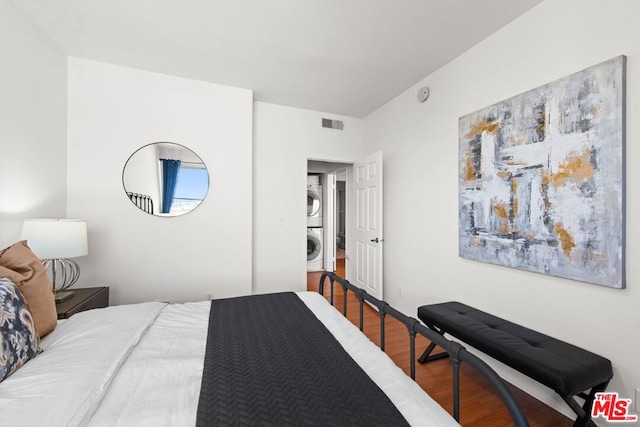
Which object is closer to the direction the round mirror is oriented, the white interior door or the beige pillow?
the beige pillow

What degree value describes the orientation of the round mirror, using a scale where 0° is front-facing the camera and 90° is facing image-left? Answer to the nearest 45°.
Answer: approximately 0°

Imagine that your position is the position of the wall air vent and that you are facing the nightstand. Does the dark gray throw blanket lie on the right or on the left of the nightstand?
left

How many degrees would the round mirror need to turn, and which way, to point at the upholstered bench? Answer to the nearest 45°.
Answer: approximately 45° to its left

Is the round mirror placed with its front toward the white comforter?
yes

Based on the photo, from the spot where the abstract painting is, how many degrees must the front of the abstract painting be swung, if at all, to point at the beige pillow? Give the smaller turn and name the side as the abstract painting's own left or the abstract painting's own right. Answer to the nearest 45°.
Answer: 0° — it already faces it

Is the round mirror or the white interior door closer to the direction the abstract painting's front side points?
the round mirror

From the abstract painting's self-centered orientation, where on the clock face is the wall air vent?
The wall air vent is roughly at 2 o'clock from the abstract painting.
